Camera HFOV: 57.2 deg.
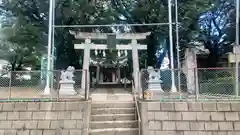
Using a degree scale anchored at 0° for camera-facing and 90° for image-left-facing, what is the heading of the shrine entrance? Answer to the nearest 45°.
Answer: approximately 0°

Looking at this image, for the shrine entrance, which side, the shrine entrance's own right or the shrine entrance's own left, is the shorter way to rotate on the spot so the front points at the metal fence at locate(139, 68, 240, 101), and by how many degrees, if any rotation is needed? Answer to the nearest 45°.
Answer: approximately 45° to the shrine entrance's own left

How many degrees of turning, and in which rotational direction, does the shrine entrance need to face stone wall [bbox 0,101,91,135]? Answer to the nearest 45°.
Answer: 0° — it already faces it

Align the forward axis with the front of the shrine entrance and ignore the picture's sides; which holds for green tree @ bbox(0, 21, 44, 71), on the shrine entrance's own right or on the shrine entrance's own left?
on the shrine entrance's own right

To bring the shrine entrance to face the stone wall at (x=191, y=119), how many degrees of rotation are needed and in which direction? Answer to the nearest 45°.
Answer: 0° — it already faces it

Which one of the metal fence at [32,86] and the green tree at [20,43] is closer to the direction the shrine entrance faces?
the metal fence
